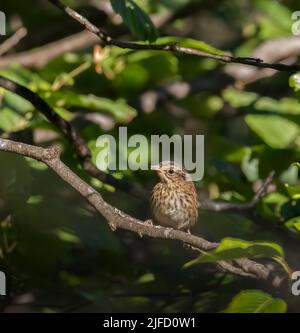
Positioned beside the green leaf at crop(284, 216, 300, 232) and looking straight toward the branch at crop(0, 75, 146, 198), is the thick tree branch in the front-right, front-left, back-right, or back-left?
front-left

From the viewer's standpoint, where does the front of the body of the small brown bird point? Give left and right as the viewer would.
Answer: facing the viewer and to the left of the viewer

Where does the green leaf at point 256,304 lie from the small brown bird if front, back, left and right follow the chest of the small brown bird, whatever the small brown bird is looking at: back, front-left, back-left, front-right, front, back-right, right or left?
front-left

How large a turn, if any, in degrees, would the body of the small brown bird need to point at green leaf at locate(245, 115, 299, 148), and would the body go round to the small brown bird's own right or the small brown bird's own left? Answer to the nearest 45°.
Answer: approximately 90° to the small brown bird's own left

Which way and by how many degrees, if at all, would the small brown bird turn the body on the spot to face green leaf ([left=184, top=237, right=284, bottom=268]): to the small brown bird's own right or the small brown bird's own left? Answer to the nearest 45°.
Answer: approximately 45° to the small brown bird's own left
